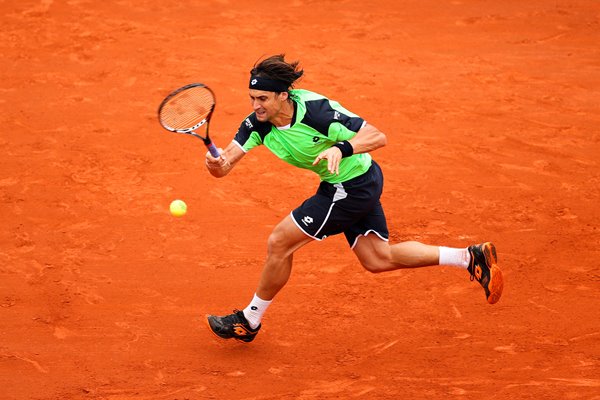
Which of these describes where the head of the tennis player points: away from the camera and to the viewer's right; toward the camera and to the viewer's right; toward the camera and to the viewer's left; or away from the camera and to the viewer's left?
toward the camera and to the viewer's left
